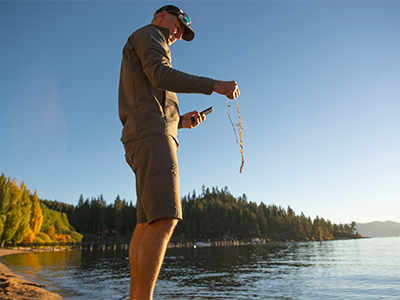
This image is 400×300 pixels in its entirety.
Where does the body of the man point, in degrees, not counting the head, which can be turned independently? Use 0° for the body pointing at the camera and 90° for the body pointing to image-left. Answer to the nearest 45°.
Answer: approximately 270°
